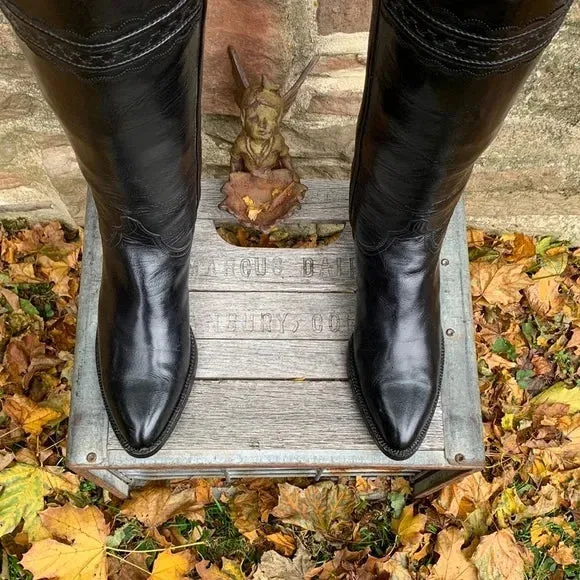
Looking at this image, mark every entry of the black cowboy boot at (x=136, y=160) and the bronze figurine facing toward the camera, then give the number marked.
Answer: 2

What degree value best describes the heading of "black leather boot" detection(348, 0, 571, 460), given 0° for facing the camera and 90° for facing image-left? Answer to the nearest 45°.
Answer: approximately 0°

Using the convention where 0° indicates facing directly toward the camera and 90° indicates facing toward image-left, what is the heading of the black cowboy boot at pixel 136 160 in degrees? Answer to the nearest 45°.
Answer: approximately 0°

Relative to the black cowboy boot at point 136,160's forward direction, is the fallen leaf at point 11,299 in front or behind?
behind
